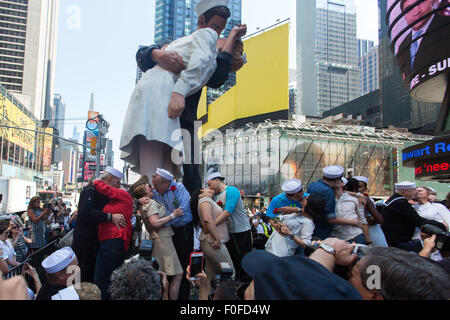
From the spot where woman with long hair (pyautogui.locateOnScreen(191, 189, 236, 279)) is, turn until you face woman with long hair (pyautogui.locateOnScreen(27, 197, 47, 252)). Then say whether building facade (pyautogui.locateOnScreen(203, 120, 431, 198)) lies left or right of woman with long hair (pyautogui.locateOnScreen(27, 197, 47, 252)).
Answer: right

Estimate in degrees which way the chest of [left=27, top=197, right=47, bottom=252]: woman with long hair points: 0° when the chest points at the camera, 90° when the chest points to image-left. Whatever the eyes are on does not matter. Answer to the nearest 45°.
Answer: approximately 315°

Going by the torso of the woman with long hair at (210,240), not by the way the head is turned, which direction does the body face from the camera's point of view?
to the viewer's right

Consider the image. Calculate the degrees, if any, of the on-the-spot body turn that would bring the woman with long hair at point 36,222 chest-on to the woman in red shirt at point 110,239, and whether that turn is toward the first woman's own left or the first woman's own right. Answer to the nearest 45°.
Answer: approximately 45° to the first woman's own right

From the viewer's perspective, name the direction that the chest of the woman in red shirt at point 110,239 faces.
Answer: to the viewer's left

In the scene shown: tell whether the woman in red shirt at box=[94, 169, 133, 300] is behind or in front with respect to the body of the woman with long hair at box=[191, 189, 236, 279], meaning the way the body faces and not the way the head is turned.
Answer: behind

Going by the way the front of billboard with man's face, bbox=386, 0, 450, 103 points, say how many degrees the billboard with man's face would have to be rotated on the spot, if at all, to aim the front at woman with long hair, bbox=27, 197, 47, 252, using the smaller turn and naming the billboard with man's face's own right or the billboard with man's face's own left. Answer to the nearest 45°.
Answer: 0° — it already faces them

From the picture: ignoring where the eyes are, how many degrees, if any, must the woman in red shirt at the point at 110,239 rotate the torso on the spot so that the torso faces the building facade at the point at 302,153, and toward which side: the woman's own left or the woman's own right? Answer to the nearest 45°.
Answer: approximately 135° to the woman's own right
